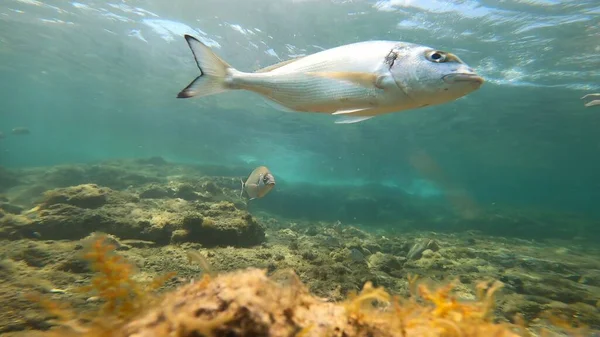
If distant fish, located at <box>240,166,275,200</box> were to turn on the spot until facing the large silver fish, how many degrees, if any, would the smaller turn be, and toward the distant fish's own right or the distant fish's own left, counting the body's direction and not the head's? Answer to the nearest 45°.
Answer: approximately 45° to the distant fish's own right

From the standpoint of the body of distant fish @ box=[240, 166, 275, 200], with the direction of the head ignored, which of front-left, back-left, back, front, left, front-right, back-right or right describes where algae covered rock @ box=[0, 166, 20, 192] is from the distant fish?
back

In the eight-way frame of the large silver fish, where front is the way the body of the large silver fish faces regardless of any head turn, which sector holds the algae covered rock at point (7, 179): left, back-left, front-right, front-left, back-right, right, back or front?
back-left

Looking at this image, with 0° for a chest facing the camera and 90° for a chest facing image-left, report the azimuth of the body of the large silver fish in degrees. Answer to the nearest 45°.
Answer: approximately 270°

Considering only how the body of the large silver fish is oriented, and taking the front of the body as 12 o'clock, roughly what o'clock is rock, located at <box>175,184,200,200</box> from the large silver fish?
The rock is roughly at 8 o'clock from the large silver fish.

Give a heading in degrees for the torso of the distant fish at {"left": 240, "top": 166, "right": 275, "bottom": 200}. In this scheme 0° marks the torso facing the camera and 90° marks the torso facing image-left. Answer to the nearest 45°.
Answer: approximately 315°

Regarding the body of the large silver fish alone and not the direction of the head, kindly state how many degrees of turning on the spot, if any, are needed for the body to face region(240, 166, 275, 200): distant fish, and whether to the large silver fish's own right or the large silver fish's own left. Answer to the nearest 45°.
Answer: approximately 90° to the large silver fish's own left

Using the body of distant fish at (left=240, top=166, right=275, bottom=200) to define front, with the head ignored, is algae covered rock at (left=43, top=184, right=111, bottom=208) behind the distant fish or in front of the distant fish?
behind
